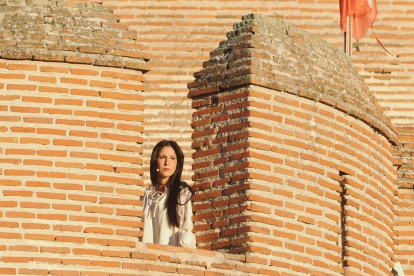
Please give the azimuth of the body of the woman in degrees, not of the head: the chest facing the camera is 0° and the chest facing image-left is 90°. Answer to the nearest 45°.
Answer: approximately 45°
